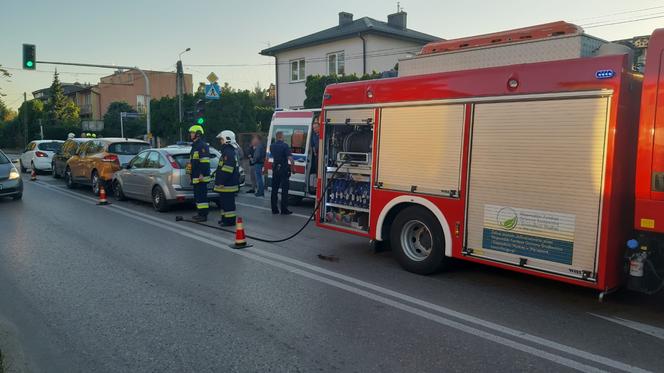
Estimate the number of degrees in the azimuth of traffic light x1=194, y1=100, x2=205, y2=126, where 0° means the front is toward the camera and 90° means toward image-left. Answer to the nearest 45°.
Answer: approximately 0°

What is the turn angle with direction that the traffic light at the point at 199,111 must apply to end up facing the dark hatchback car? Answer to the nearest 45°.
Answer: approximately 90° to its right

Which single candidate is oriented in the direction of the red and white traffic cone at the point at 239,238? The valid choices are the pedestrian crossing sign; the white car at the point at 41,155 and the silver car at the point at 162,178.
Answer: the pedestrian crossing sign

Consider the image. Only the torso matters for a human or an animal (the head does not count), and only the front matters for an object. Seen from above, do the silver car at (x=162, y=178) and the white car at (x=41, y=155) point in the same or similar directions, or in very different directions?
same or similar directions

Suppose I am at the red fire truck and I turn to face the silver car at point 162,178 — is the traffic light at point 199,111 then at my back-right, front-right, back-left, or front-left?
front-right

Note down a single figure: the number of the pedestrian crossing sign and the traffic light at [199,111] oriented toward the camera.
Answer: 2

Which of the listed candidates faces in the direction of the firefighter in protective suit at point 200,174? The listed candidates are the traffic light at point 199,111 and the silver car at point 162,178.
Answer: the traffic light

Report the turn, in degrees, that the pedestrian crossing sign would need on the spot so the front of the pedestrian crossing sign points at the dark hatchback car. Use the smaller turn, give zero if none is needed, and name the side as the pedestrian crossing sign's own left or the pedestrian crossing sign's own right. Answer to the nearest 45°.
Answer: approximately 90° to the pedestrian crossing sign's own right

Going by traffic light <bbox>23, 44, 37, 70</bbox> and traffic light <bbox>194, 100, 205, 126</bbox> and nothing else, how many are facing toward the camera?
2

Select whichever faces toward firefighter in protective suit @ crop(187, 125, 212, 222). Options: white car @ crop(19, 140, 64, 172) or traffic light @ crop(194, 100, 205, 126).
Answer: the traffic light

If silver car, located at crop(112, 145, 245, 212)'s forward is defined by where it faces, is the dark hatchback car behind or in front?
in front

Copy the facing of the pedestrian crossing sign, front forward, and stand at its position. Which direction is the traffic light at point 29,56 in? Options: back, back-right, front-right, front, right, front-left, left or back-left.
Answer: back-right

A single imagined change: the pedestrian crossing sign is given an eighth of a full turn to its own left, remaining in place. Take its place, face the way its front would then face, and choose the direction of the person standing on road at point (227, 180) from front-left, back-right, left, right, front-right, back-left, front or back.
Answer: front-right

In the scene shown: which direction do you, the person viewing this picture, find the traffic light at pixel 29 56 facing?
facing the viewer

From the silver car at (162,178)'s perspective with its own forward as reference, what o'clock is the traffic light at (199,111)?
The traffic light is roughly at 2 o'clock from the silver car.

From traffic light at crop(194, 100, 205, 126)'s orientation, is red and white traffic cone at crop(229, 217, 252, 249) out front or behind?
out front

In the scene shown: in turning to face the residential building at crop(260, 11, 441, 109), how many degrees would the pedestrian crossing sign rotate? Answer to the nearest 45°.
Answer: approximately 135° to its left

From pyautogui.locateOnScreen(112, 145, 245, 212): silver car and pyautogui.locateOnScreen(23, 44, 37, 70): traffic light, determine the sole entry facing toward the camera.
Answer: the traffic light

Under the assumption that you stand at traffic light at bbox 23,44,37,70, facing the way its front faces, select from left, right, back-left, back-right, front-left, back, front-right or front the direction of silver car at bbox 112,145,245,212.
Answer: front

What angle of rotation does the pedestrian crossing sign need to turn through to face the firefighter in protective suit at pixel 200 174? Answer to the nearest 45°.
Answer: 0° — it already faces them
